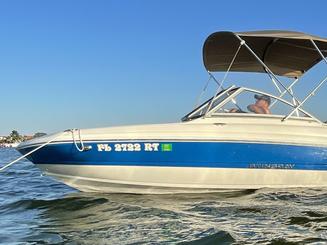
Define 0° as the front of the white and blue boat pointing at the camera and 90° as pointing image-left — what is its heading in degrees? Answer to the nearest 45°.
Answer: approximately 90°
